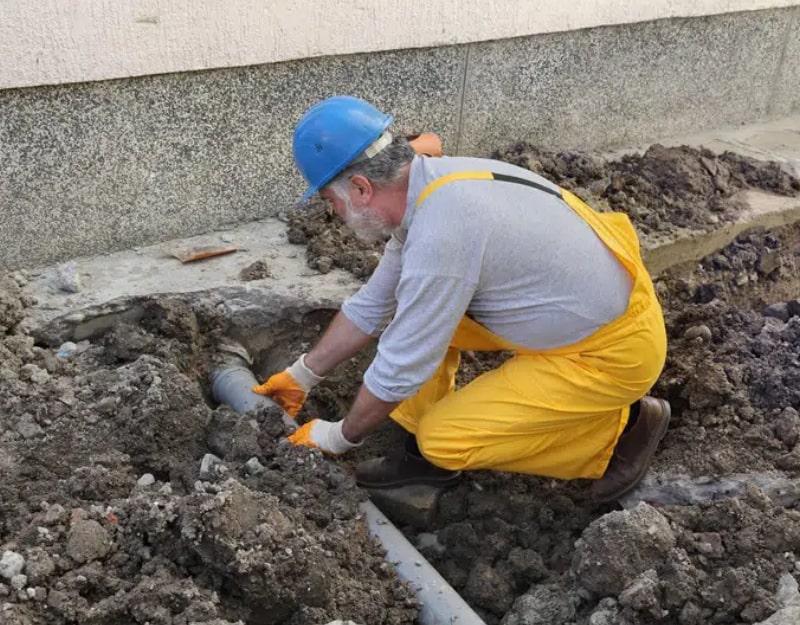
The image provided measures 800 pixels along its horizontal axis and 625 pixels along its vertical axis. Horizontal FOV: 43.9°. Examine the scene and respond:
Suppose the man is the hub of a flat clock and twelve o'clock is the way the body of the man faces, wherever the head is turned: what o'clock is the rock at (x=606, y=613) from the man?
The rock is roughly at 8 o'clock from the man.

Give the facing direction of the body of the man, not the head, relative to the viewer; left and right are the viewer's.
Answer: facing to the left of the viewer

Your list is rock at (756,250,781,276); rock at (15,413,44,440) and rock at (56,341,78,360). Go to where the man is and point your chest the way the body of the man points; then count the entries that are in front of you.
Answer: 2

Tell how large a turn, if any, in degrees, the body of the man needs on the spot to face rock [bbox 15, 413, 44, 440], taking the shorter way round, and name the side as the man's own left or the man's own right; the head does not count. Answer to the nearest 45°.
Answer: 0° — they already face it

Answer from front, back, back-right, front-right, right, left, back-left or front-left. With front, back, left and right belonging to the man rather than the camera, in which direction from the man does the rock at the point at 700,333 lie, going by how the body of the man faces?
back-right

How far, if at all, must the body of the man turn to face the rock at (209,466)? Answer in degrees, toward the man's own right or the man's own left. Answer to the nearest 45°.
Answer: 0° — they already face it

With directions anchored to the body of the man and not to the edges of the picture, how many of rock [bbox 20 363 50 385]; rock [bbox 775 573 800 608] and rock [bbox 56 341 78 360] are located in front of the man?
2

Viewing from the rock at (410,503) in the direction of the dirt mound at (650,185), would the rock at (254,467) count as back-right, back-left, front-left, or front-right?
back-left
